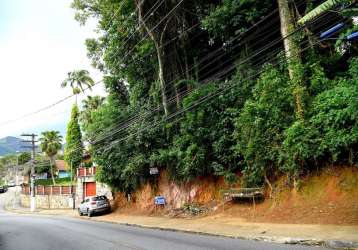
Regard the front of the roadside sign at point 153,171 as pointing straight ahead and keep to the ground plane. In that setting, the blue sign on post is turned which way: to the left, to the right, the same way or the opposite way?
the same way

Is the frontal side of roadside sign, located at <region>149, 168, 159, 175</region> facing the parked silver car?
no

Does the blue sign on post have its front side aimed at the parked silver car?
no

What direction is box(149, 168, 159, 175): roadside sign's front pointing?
toward the camera

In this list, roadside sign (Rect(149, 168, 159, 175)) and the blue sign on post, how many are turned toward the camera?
2
